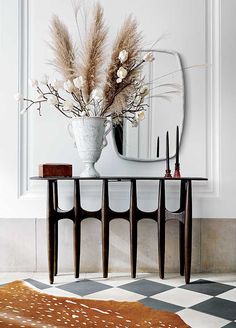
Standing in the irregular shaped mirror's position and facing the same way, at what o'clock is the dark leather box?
The dark leather box is roughly at 2 o'clock from the irregular shaped mirror.

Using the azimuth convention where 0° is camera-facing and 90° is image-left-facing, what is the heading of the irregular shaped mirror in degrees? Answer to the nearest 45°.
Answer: approximately 0°
